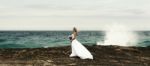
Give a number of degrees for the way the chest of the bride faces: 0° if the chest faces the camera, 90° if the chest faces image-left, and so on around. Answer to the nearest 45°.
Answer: approximately 90°
